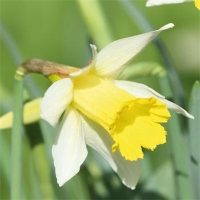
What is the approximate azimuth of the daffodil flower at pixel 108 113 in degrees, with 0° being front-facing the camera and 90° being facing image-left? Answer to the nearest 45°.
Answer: approximately 315°
